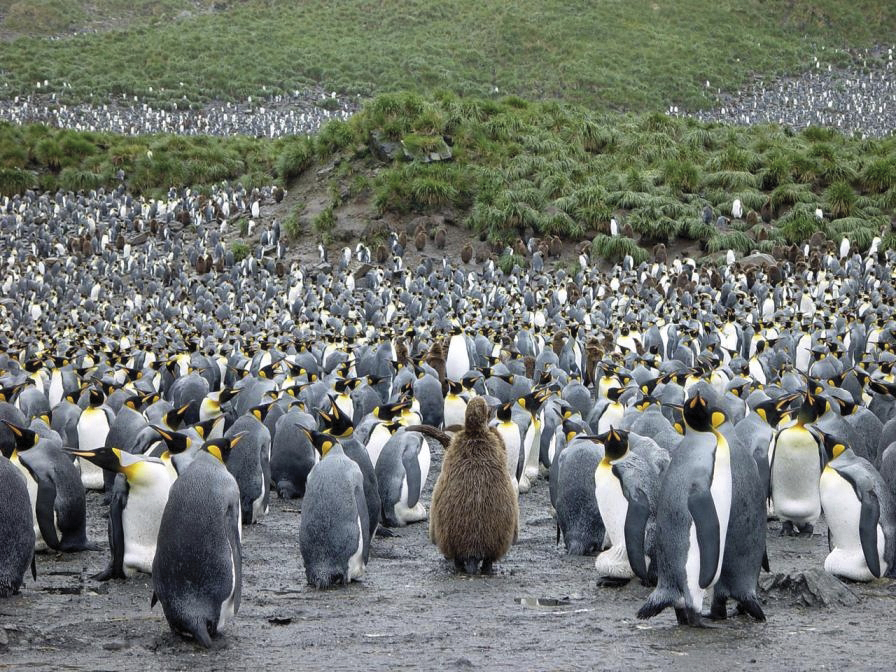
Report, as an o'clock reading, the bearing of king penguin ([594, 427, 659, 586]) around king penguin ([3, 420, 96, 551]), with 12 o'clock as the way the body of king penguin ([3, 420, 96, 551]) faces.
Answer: king penguin ([594, 427, 659, 586]) is roughly at 7 o'clock from king penguin ([3, 420, 96, 551]).

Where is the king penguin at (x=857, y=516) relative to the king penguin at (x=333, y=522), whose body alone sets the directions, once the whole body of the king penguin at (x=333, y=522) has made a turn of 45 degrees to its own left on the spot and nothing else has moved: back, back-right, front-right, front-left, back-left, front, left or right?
right

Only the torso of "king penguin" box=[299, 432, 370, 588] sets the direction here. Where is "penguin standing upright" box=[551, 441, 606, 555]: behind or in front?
in front

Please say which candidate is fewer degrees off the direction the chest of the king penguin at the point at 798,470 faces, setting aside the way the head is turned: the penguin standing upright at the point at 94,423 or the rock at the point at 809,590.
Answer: the rock

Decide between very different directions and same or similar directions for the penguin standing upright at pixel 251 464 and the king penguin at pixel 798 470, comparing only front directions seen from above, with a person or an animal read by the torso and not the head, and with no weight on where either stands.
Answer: very different directions

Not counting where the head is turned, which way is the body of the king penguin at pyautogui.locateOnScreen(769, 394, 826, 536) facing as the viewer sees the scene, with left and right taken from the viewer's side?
facing the viewer

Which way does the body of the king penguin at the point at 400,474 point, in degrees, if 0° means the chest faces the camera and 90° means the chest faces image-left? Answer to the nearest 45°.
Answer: approximately 270°

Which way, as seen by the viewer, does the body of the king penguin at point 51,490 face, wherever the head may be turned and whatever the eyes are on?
to the viewer's left

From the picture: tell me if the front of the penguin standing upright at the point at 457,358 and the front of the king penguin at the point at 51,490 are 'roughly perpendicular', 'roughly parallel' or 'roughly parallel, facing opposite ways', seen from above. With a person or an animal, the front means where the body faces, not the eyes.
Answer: roughly perpendicular

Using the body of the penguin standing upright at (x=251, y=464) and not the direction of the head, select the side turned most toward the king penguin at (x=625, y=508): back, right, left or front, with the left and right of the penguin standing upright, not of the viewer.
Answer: right

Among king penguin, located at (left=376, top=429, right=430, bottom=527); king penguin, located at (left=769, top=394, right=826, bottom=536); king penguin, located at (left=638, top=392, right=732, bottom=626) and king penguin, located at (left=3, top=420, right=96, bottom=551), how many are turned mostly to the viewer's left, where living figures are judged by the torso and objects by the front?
1
